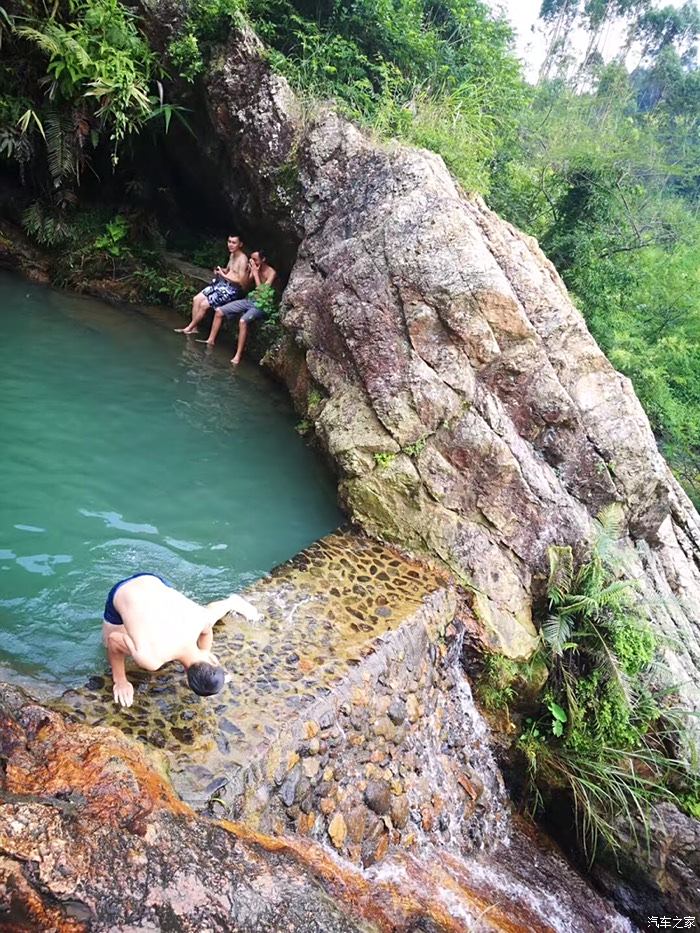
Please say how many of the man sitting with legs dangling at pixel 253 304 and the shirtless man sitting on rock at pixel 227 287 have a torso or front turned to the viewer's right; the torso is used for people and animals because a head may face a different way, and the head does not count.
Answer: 0

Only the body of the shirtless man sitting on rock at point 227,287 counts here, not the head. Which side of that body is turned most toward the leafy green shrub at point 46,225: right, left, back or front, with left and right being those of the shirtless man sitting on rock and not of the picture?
right

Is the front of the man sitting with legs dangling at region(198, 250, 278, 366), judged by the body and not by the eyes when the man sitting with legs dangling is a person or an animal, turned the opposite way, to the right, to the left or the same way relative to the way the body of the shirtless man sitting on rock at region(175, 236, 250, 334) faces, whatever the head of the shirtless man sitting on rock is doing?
the same way

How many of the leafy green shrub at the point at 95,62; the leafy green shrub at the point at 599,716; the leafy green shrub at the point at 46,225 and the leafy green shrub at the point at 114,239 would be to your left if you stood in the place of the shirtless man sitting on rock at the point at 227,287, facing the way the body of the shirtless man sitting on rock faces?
1

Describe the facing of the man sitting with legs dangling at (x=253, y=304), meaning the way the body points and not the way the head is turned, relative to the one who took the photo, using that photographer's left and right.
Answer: facing the viewer and to the left of the viewer

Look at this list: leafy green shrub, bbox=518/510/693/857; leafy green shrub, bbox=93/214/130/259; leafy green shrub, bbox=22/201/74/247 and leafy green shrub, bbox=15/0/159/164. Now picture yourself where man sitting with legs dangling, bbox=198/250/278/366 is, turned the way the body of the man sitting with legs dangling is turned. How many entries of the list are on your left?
1

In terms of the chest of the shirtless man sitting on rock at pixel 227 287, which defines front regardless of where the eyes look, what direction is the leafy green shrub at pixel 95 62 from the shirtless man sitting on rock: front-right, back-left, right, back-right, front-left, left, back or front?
front-right
